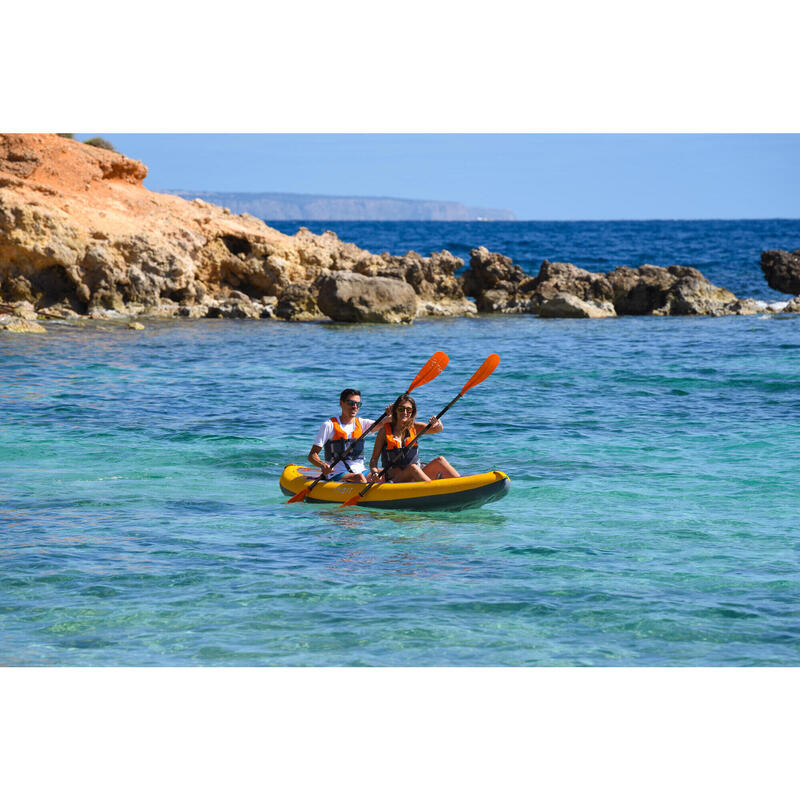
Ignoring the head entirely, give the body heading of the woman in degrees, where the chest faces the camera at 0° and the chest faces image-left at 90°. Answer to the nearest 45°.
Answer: approximately 315°

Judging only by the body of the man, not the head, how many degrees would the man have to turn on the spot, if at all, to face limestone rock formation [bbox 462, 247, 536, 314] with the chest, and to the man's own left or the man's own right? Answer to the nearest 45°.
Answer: approximately 135° to the man's own left

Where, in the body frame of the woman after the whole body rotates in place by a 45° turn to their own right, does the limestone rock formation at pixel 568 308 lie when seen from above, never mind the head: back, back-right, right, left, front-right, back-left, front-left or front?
back

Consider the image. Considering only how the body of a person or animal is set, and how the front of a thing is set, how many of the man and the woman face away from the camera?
0

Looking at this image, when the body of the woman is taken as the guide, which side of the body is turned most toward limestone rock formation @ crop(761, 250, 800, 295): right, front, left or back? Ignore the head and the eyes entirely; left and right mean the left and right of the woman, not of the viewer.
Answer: left
